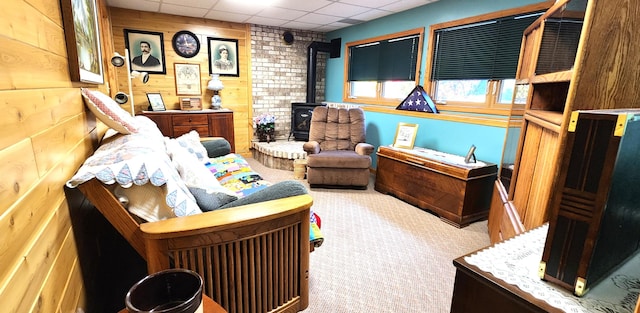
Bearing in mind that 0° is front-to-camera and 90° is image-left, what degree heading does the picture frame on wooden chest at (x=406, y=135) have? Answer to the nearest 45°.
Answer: approximately 45°

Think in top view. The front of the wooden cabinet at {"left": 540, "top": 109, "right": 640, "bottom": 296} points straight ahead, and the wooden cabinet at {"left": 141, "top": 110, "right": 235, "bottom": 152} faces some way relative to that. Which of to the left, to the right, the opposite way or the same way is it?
to the left

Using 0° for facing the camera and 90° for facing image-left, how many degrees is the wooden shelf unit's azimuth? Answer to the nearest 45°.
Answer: approximately 45°

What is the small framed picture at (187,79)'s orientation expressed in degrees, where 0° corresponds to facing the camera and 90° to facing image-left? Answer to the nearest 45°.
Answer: approximately 0°

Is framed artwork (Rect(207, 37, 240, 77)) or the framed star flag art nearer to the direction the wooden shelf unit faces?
the framed artwork

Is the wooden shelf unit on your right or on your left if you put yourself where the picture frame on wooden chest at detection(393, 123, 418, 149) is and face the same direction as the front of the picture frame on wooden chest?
on your left

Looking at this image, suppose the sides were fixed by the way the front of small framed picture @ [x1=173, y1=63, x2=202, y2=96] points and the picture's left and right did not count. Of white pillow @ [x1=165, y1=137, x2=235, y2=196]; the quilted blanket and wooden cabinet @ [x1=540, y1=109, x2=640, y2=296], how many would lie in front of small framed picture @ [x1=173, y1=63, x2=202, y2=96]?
3

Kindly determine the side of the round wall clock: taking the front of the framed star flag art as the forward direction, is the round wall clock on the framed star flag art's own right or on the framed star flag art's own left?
on the framed star flag art's own right

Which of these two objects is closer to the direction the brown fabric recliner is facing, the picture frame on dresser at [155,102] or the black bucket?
the black bucket

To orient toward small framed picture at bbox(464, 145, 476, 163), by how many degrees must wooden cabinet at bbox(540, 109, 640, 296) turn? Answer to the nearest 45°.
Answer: approximately 90° to its right
